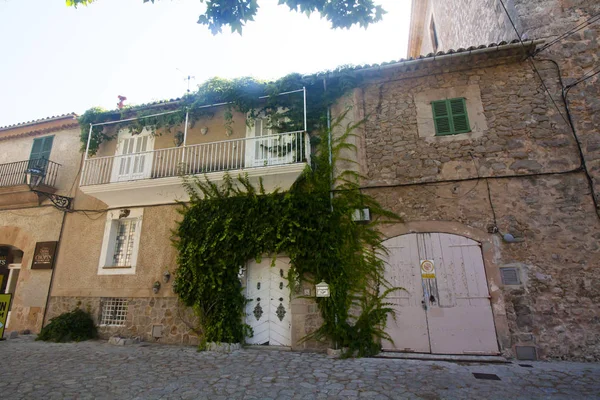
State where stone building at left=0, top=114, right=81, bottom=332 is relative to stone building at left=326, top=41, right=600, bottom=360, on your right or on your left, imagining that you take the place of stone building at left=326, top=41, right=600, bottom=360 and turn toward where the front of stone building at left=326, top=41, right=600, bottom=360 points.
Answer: on your right

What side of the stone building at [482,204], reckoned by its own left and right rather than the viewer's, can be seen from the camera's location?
front

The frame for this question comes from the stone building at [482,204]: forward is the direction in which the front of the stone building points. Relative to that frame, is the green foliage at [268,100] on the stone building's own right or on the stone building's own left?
on the stone building's own right

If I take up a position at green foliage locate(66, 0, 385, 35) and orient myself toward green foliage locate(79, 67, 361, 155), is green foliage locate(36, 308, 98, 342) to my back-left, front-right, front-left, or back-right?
front-left

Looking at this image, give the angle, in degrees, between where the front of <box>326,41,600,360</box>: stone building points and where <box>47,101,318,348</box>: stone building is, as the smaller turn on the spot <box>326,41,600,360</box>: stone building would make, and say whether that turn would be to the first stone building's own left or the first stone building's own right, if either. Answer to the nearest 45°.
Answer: approximately 90° to the first stone building's own right

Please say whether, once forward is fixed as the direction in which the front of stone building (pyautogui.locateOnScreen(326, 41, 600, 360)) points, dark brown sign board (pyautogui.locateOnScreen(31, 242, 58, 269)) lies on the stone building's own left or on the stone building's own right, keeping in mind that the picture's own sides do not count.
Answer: on the stone building's own right

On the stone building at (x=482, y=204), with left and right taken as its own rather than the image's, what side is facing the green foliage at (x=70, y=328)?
right

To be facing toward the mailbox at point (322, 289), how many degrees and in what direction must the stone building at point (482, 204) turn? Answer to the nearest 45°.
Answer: approximately 90° to its right
